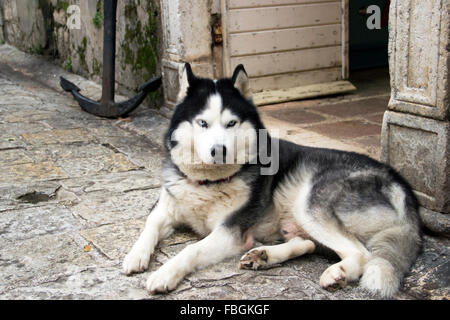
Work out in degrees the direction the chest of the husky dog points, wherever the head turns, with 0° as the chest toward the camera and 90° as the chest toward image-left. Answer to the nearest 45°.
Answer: approximately 45°

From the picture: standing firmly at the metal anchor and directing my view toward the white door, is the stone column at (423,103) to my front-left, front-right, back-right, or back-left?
front-right

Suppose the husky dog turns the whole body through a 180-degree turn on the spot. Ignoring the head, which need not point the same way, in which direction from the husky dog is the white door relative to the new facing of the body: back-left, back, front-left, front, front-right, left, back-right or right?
front-left

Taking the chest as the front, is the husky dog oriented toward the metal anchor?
no

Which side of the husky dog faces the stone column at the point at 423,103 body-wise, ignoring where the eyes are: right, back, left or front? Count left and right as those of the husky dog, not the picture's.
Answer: back
